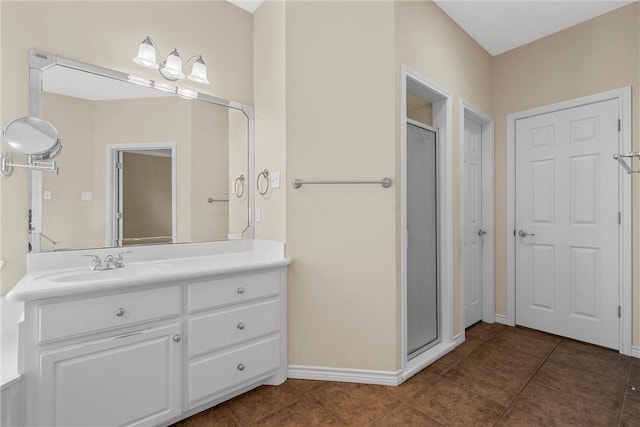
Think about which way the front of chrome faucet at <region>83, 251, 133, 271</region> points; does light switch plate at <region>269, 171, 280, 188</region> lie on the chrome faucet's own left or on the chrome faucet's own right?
on the chrome faucet's own left

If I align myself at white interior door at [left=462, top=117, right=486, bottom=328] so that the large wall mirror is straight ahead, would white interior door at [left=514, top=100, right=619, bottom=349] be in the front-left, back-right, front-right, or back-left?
back-left

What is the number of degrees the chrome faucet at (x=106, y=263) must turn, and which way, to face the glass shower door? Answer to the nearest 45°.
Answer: approximately 90° to its left

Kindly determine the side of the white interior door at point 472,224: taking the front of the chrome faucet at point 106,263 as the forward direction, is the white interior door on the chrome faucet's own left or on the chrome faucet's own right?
on the chrome faucet's own left
